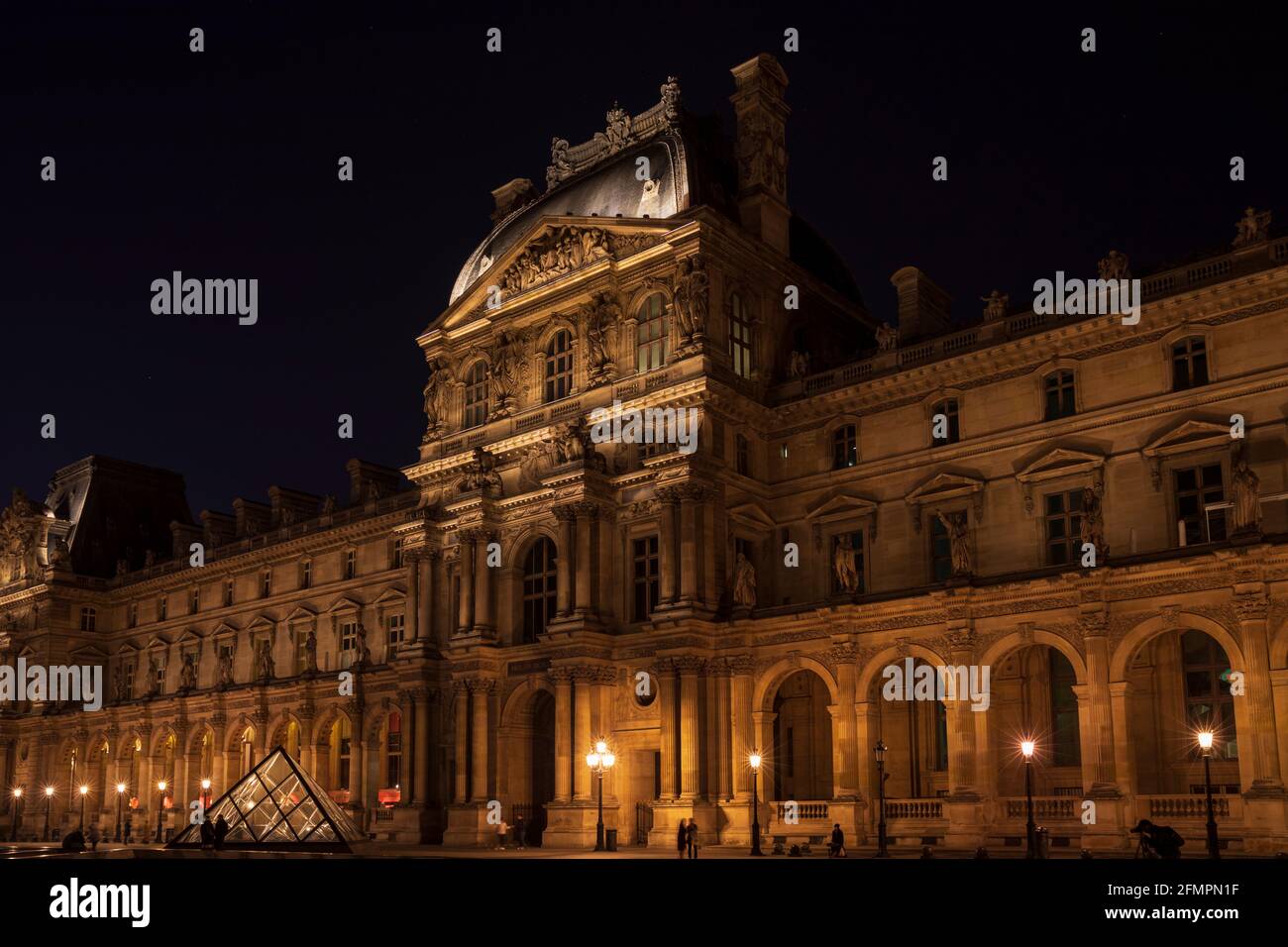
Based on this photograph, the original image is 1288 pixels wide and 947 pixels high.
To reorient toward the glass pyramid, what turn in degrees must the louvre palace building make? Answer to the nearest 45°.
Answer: approximately 45° to its right

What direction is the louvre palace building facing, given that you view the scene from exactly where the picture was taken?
facing the viewer and to the left of the viewer
